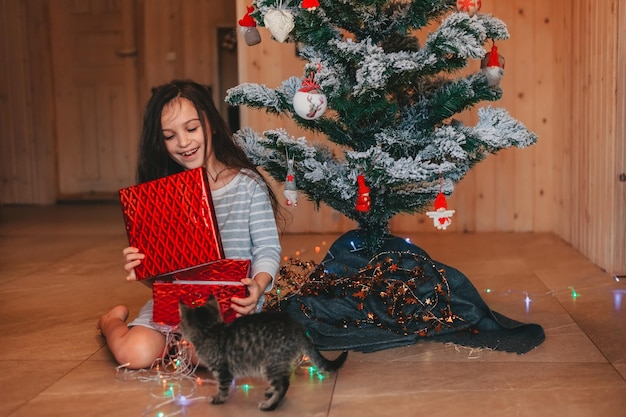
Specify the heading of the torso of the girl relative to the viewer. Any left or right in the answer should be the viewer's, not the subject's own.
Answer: facing the viewer and to the left of the viewer

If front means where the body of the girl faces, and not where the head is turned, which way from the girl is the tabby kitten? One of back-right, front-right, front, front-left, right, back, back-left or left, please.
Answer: front-left

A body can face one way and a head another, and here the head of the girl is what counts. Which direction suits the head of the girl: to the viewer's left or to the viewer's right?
to the viewer's left

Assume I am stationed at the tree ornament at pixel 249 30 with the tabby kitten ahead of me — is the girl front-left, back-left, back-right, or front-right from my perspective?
front-right
